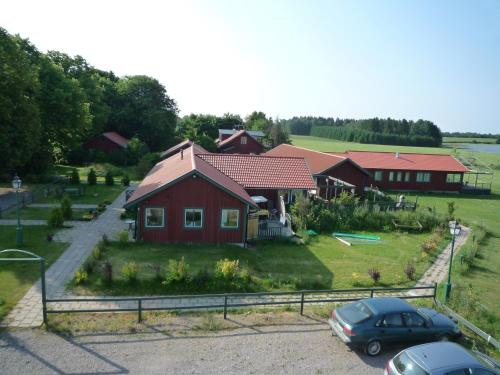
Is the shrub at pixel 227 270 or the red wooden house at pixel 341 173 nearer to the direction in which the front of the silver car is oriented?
the red wooden house

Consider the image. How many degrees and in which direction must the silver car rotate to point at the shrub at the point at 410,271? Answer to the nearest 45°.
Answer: approximately 45° to its left

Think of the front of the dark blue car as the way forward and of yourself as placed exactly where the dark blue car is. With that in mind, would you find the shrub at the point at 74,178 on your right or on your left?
on your left

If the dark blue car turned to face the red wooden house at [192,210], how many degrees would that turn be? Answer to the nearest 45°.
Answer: approximately 90° to its left

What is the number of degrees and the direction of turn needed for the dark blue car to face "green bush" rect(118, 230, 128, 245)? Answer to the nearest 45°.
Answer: approximately 135° to its left

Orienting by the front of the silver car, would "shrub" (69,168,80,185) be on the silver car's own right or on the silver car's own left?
on the silver car's own left

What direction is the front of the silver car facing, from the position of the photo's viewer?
facing away from the viewer and to the right of the viewer

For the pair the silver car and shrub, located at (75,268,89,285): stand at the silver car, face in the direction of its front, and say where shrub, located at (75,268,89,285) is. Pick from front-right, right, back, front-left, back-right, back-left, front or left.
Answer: back-left

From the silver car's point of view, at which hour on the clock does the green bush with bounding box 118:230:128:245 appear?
The green bush is roughly at 8 o'clock from the silver car.

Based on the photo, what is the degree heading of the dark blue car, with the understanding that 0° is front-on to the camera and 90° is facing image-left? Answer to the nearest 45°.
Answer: approximately 225°

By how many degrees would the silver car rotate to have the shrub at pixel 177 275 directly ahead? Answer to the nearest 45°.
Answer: approximately 135° to its left
